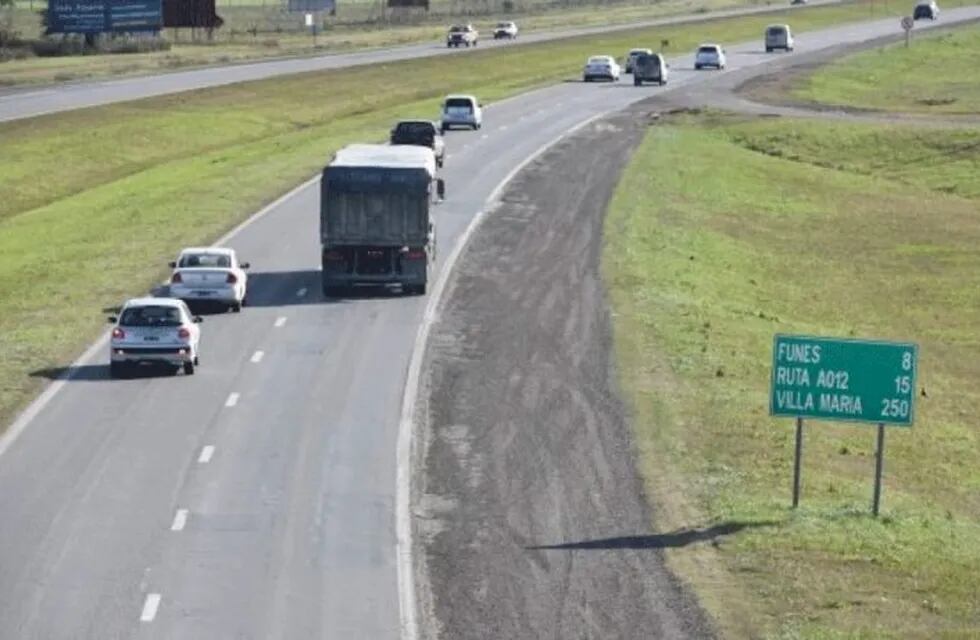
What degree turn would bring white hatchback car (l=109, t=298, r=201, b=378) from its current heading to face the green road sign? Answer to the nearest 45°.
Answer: approximately 135° to its right

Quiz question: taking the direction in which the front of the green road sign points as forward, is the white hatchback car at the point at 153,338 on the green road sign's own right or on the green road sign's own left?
on the green road sign's own right

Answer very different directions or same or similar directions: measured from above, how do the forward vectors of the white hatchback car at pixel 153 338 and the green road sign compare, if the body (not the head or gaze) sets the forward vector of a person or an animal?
very different directions

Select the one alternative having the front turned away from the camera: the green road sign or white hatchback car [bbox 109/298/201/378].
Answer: the white hatchback car

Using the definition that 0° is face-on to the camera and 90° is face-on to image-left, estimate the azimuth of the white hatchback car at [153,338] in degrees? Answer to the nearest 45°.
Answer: approximately 180°

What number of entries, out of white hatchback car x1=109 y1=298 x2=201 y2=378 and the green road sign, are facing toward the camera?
1

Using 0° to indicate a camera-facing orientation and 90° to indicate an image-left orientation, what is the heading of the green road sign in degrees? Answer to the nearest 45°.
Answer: approximately 0°
